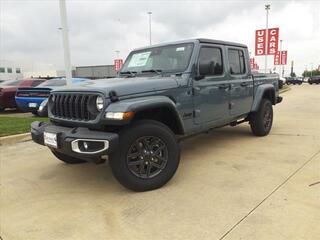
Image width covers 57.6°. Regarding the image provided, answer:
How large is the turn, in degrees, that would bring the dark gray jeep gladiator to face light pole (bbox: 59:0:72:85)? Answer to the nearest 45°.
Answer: approximately 90° to its right

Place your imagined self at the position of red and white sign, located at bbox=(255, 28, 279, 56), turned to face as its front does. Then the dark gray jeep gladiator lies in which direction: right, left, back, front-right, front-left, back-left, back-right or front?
front

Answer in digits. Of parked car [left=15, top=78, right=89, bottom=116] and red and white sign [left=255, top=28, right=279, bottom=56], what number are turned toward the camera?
1

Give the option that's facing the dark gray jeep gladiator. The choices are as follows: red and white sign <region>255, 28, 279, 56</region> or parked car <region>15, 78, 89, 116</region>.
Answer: the red and white sign

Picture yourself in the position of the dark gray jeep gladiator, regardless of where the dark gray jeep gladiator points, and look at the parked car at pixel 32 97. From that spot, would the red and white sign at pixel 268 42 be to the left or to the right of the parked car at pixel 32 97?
right

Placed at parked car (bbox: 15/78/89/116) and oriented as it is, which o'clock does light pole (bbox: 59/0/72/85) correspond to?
The light pole is roughly at 4 o'clock from the parked car.

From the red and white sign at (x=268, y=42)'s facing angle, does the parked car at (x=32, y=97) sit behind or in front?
in front

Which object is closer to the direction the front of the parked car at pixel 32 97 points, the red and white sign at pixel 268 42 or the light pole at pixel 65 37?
the red and white sign

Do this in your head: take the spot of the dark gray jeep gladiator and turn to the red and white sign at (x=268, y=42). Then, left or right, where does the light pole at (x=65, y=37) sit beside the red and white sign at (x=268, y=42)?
left

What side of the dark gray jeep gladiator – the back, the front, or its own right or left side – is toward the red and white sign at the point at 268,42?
back

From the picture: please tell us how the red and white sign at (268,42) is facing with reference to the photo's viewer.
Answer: facing the viewer

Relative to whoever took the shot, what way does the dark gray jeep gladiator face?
facing the viewer and to the left of the viewer
